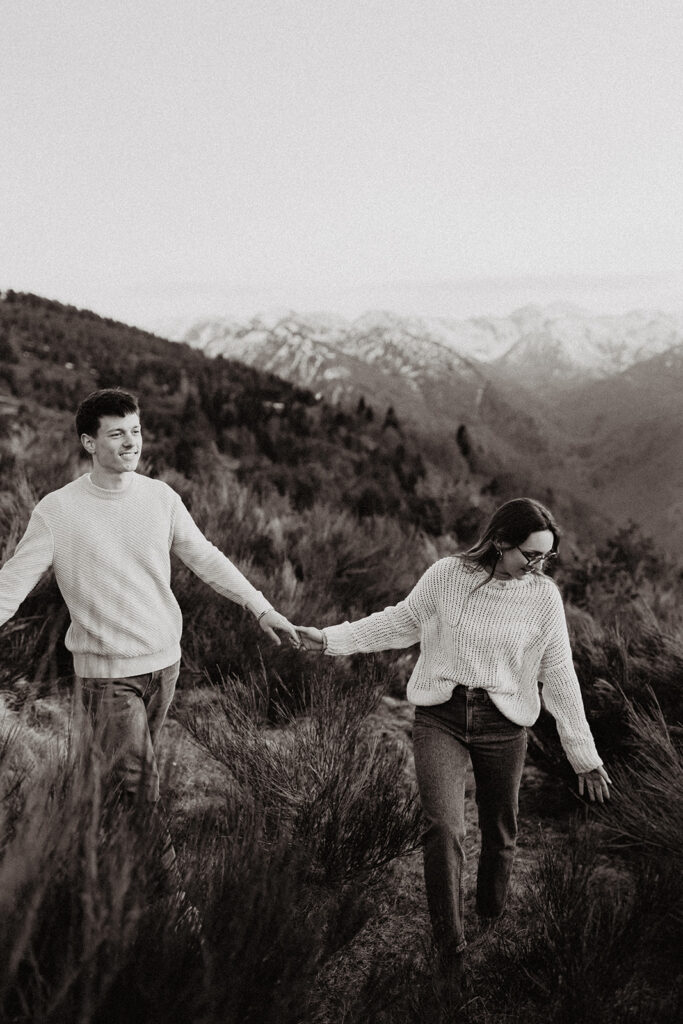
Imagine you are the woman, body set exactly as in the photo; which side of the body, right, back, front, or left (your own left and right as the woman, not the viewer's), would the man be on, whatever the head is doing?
right

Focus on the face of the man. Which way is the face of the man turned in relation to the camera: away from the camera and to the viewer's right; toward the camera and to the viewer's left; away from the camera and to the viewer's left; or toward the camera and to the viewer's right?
toward the camera and to the viewer's right

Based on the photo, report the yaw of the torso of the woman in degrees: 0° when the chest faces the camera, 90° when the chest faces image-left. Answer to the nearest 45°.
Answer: approximately 0°
